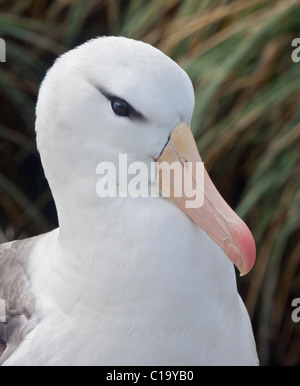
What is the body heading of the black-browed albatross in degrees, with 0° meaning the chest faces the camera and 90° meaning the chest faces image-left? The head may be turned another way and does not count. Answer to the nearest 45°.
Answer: approximately 315°
